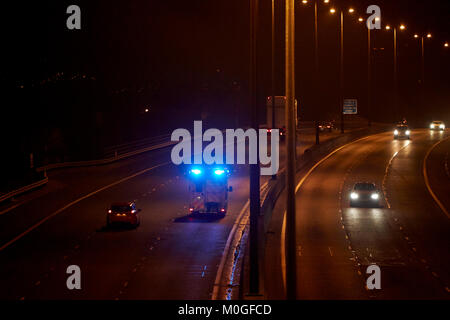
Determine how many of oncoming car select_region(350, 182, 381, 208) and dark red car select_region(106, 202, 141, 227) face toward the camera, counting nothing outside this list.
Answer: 1

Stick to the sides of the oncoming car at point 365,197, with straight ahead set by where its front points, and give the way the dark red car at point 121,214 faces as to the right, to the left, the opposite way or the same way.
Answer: the opposite way

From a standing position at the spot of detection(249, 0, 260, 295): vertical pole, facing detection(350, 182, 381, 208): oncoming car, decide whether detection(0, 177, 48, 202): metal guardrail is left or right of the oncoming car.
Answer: left

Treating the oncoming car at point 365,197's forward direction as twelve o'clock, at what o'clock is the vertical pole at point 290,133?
The vertical pole is roughly at 12 o'clock from the oncoming car.

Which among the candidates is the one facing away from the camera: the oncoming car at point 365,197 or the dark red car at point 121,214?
the dark red car

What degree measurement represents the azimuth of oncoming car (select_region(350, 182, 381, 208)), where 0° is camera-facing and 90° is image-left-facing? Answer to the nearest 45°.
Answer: approximately 0°

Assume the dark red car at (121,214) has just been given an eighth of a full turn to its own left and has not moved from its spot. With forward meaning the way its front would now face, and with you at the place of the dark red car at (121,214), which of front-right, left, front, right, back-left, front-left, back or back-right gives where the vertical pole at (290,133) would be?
back-left

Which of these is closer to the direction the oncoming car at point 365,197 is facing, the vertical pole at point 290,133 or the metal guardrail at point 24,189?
the vertical pole

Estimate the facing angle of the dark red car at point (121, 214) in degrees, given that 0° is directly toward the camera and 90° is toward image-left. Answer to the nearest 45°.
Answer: approximately 180°

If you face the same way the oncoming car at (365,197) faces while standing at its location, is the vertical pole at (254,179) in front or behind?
in front

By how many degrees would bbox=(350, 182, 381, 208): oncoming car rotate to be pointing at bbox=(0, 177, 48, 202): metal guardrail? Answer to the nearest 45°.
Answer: approximately 90° to its right

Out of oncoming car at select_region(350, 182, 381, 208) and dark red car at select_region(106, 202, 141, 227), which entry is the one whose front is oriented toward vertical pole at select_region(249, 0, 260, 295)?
the oncoming car
